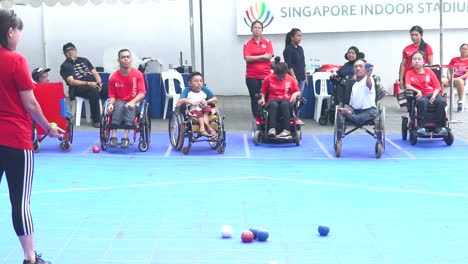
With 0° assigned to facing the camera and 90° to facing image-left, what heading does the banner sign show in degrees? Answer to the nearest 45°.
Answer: approximately 0°

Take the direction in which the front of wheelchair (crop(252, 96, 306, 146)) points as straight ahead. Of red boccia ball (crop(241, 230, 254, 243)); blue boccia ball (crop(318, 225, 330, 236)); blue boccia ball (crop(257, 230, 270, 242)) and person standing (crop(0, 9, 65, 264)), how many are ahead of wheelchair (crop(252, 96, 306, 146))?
4

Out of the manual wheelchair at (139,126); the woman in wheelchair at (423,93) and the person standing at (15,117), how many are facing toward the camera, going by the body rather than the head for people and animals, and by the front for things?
2

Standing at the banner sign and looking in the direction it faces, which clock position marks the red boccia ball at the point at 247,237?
The red boccia ball is roughly at 12 o'clock from the banner sign.

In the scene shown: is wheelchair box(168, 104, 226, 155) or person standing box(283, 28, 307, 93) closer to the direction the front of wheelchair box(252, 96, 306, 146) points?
the wheelchair

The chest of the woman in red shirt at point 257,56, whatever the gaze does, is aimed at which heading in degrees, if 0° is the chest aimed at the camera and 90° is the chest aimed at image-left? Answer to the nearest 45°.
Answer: approximately 0°

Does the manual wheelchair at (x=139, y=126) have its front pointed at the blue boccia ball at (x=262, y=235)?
yes

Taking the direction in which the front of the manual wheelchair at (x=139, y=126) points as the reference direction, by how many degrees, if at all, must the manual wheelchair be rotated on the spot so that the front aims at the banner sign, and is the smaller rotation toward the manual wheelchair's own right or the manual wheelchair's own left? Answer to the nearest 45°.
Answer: approximately 135° to the manual wheelchair's own left
